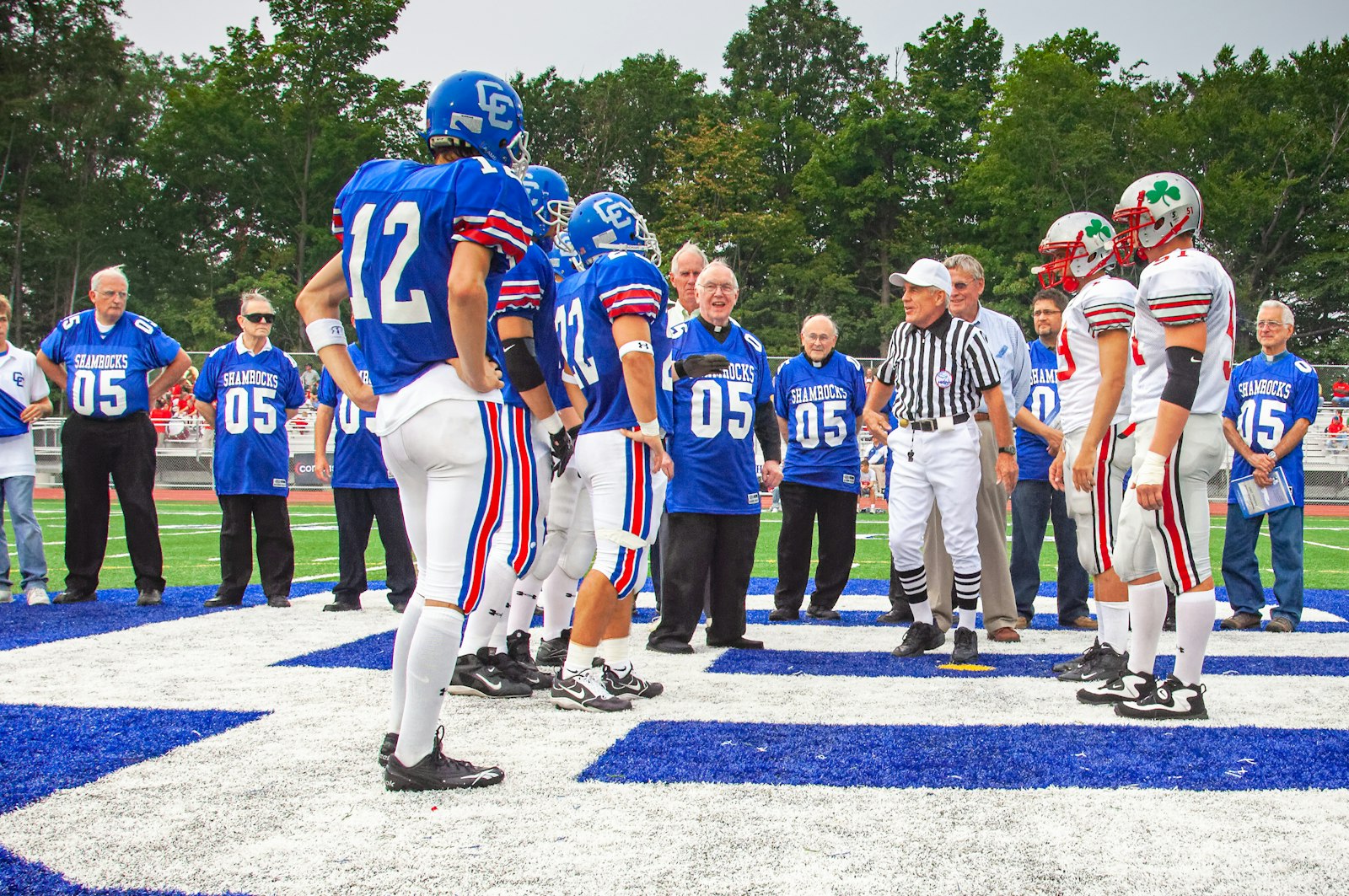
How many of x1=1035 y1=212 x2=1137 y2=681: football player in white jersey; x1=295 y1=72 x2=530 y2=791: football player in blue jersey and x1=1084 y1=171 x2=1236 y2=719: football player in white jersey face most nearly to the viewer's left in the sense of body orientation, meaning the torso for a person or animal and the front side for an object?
2

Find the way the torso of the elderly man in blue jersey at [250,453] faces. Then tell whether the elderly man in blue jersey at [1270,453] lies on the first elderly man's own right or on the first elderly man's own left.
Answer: on the first elderly man's own left

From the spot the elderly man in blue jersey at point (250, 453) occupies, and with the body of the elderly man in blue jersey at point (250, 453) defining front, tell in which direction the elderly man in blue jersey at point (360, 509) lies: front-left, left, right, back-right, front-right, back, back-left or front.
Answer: front-left

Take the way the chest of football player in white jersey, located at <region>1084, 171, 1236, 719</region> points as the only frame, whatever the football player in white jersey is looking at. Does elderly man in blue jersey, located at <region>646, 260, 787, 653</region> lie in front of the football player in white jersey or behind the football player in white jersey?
in front

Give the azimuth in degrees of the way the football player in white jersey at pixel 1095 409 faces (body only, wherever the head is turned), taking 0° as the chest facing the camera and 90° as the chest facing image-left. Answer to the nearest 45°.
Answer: approximately 90°

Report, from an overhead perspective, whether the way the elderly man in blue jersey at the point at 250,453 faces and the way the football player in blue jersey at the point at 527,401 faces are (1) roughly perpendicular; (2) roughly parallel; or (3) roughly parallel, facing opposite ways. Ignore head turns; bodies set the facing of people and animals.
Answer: roughly perpendicular

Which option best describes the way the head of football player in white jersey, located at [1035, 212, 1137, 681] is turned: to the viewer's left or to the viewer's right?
to the viewer's left

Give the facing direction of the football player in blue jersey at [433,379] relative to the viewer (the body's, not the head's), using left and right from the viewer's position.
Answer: facing away from the viewer and to the right of the viewer

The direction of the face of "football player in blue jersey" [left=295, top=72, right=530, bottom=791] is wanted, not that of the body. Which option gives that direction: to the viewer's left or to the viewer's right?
to the viewer's right

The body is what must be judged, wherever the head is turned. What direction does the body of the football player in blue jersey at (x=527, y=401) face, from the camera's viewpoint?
to the viewer's right

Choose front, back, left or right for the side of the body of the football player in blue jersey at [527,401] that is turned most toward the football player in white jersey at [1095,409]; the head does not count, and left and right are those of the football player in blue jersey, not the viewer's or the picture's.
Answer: front

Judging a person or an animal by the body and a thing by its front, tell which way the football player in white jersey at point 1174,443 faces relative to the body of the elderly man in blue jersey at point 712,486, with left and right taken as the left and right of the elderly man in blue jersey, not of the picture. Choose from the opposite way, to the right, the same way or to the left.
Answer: to the right
